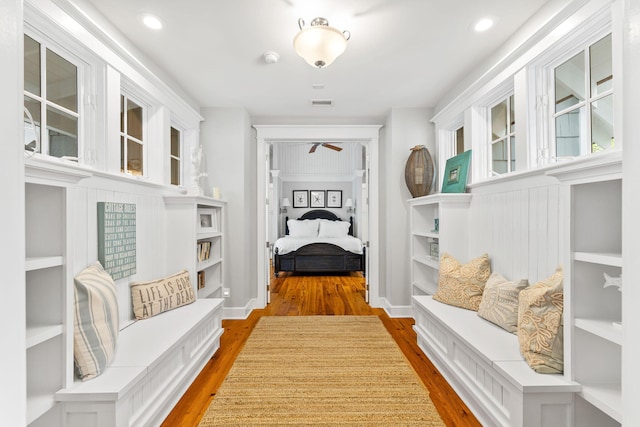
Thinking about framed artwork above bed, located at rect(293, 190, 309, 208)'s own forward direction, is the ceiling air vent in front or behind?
in front

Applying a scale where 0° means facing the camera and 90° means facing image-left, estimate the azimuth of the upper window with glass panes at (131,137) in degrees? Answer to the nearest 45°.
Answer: approximately 315°

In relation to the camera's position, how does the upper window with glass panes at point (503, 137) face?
facing the viewer and to the left of the viewer

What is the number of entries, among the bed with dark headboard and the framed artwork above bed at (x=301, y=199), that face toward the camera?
2

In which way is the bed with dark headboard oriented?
toward the camera

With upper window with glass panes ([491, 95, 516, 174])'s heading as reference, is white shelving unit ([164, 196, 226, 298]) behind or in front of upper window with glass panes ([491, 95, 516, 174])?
in front

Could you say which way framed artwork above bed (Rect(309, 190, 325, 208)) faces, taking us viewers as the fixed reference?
facing the viewer

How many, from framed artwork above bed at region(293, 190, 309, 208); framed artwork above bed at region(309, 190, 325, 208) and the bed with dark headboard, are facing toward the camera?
3

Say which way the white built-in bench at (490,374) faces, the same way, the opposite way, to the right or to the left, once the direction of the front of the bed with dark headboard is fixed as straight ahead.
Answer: to the right

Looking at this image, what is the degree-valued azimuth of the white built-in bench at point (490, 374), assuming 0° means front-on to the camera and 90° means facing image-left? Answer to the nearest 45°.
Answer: approximately 45°

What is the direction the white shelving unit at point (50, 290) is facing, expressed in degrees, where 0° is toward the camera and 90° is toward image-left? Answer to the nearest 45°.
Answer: approximately 315°

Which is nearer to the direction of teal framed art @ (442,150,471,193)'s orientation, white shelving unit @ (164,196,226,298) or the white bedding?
the white shelving unit

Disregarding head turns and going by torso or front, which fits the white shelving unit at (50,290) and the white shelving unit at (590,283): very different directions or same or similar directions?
very different directions

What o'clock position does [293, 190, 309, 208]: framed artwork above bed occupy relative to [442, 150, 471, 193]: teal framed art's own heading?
The framed artwork above bed is roughly at 3 o'clock from the teal framed art.

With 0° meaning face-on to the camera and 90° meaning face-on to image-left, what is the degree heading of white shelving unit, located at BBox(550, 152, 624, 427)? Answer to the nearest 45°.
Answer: approximately 45°
